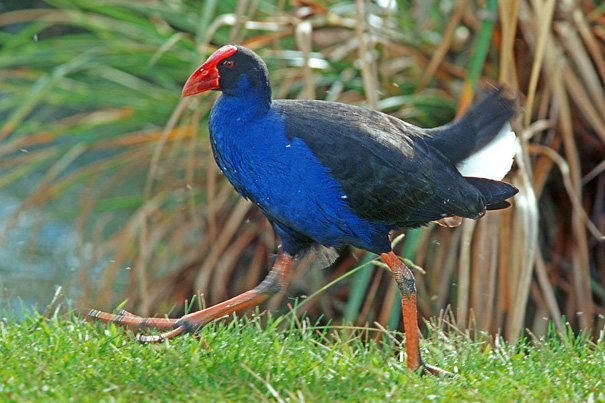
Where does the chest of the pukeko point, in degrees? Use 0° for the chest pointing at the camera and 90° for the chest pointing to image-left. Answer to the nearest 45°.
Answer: approximately 90°
